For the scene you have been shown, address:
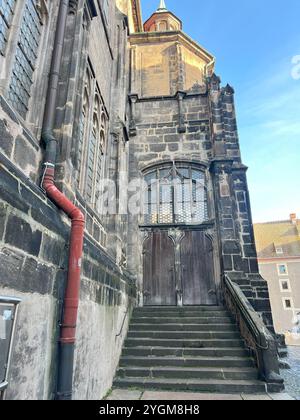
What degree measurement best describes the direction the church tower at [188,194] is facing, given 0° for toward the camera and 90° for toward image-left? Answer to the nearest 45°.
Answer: approximately 0°

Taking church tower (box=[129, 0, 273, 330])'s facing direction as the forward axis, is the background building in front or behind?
behind
